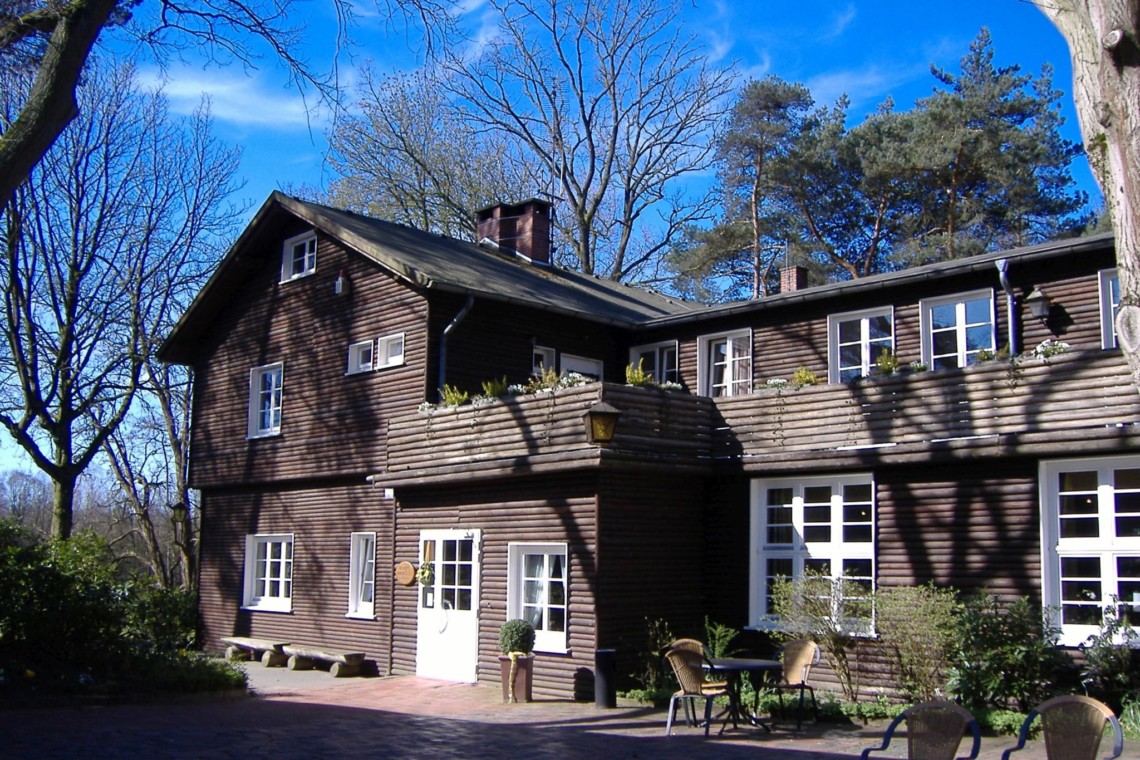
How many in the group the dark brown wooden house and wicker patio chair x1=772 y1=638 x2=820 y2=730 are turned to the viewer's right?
0

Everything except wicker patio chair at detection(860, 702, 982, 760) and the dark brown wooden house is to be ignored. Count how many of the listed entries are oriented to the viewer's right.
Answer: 0

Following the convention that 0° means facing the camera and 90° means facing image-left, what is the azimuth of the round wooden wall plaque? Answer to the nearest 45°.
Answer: approximately 45°

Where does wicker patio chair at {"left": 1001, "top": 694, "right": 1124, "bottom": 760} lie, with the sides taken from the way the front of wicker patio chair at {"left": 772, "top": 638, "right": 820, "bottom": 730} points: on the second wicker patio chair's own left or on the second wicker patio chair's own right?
on the second wicker patio chair's own left

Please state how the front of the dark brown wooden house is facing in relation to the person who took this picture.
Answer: facing the viewer and to the left of the viewer

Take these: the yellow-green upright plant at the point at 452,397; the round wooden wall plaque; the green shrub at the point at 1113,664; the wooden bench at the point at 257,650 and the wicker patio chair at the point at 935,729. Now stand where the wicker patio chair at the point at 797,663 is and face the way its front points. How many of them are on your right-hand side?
3

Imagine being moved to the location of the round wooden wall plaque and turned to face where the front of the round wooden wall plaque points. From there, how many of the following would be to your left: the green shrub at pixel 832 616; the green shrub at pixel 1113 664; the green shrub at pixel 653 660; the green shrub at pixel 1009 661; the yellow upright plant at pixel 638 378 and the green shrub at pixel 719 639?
6
